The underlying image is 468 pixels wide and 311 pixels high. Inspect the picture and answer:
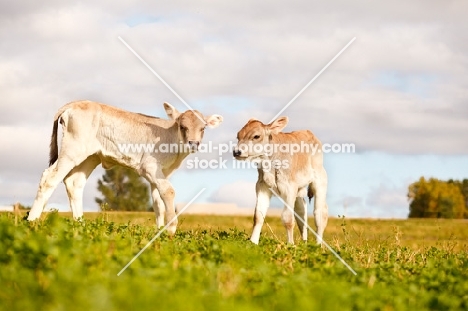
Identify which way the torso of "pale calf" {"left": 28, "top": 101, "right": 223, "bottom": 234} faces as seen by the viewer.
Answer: to the viewer's right

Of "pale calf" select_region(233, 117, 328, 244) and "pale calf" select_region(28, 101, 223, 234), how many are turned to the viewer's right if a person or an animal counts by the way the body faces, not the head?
1

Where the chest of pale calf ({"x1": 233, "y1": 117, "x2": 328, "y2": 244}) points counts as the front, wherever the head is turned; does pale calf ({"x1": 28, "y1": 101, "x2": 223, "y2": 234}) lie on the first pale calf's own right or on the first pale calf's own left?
on the first pale calf's own right

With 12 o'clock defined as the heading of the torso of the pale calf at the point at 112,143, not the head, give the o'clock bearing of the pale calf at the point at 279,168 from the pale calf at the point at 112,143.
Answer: the pale calf at the point at 279,168 is roughly at 1 o'clock from the pale calf at the point at 112,143.

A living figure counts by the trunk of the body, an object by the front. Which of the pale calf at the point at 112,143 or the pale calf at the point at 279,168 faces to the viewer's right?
the pale calf at the point at 112,143
